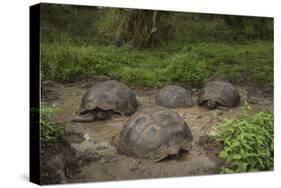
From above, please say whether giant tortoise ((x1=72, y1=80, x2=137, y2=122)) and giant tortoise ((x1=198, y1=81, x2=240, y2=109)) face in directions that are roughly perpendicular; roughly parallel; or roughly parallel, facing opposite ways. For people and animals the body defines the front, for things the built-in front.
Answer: roughly parallel

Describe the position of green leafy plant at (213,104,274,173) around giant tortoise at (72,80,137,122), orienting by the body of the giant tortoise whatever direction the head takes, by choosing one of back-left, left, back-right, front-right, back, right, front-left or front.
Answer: front-left

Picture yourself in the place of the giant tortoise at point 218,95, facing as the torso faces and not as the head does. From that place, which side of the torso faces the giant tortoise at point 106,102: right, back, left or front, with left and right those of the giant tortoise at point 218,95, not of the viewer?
front

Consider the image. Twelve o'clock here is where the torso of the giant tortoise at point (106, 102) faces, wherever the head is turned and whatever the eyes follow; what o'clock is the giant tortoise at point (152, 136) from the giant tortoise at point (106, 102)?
the giant tortoise at point (152, 136) is roughly at 8 o'clock from the giant tortoise at point (106, 102).

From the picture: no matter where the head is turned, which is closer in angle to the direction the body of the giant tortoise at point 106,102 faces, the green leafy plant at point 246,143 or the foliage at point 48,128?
the foliage

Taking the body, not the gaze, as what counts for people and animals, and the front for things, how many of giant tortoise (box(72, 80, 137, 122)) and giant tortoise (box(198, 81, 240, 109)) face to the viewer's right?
0

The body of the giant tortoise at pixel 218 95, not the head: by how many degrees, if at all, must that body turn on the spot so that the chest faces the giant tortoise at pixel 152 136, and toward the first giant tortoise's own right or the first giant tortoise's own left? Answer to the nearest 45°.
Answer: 0° — it already faces it

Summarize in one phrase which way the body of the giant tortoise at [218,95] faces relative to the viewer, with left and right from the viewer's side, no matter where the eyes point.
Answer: facing the viewer and to the left of the viewer

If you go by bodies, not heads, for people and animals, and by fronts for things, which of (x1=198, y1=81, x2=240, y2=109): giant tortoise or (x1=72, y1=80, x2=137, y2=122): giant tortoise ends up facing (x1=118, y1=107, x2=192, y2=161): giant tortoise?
(x1=198, y1=81, x2=240, y2=109): giant tortoise

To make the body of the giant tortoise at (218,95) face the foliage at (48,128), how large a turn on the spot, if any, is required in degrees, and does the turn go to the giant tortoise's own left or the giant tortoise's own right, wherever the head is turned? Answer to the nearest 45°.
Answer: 0° — it already faces it
